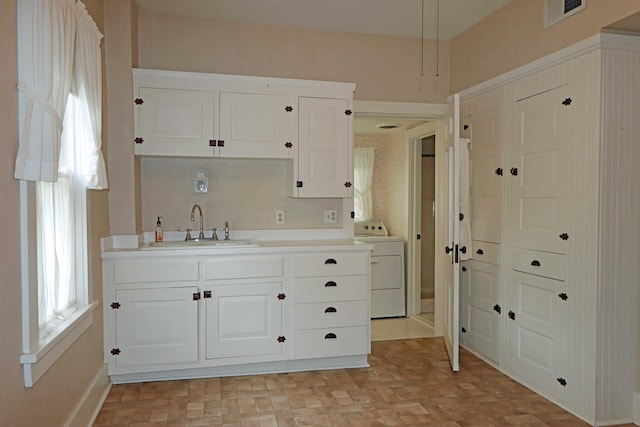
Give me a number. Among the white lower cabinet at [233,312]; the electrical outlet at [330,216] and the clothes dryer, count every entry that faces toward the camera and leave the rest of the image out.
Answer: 3

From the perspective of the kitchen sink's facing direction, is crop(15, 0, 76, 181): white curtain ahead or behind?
ahead

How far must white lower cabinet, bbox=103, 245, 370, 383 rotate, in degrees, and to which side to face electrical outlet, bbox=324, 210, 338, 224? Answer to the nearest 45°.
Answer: approximately 135° to its left

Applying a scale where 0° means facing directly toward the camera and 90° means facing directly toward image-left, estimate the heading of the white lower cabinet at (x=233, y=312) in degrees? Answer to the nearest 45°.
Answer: approximately 0°

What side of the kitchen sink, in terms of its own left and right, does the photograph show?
front

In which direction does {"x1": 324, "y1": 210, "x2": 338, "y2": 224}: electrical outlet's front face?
toward the camera

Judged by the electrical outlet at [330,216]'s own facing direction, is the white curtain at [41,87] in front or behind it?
in front

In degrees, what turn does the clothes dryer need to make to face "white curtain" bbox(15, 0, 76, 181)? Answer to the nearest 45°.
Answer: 0° — it already faces it

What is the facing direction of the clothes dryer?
toward the camera

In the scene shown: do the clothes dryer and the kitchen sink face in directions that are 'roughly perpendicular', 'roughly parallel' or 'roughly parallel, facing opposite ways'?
roughly parallel
